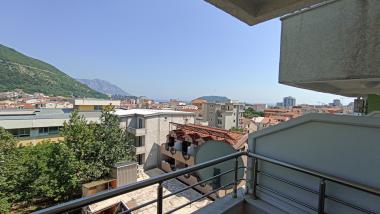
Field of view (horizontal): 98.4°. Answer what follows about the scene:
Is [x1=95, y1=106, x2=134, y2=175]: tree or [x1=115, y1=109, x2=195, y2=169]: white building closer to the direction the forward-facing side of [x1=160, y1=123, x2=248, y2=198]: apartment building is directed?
the tree

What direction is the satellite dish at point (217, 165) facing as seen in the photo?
away from the camera

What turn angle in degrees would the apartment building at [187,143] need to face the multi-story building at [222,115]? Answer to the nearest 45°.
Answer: approximately 135° to its right

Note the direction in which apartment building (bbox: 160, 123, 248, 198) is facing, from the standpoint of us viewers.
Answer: facing the viewer and to the left of the viewer

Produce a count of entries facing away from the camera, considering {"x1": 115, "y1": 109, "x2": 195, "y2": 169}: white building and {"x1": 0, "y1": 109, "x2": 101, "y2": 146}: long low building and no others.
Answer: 0

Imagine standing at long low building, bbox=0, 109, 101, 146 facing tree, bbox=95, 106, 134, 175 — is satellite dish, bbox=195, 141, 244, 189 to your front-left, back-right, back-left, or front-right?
front-right

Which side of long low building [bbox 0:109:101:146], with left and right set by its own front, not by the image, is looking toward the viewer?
front

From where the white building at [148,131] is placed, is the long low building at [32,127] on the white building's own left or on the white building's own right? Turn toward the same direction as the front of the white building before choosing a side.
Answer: on the white building's own right

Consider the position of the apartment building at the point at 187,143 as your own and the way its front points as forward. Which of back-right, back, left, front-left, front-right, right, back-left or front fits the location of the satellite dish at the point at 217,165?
front-left

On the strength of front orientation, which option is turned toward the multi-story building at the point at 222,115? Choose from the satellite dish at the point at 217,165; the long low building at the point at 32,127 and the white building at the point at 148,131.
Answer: the satellite dish

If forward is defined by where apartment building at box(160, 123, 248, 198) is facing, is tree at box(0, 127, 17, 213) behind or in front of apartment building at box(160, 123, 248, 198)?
in front

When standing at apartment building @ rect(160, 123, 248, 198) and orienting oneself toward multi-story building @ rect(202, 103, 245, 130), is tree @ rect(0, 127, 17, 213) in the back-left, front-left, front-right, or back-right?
back-left

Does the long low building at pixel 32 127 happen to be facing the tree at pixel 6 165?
yes
